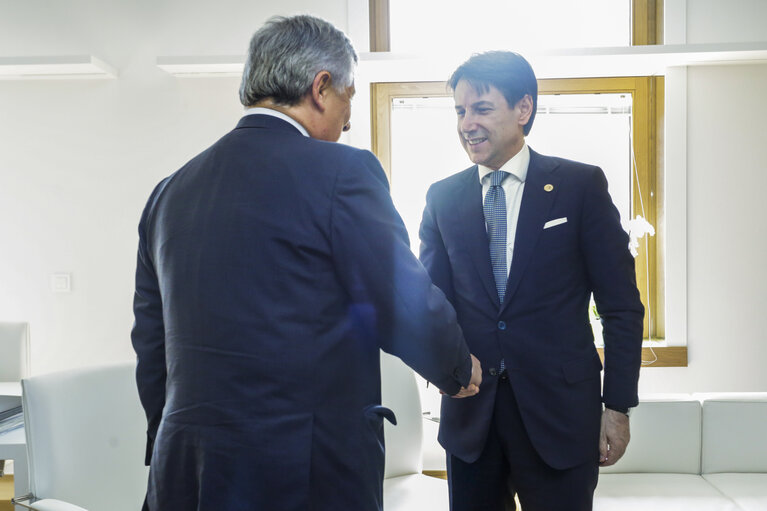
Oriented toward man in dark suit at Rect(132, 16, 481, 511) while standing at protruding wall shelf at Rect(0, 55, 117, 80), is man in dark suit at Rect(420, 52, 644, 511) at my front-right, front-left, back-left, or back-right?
front-left

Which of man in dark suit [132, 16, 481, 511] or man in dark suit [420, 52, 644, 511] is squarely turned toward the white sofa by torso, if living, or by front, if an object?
man in dark suit [132, 16, 481, 511]

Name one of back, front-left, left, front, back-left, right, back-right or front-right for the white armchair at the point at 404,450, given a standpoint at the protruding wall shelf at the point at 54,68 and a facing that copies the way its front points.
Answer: front-left

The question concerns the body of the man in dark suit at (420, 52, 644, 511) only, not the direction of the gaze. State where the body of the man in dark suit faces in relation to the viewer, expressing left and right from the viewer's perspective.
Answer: facing the viewer and to the left of the viewer

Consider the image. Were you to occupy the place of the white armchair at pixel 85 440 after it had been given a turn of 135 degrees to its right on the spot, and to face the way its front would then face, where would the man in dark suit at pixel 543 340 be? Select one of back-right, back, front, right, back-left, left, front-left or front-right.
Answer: back-left

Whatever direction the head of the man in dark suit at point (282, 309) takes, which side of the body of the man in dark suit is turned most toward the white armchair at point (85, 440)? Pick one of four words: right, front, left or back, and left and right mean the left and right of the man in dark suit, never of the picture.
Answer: left

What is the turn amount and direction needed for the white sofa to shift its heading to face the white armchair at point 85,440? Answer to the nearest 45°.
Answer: approximately 45° to its right

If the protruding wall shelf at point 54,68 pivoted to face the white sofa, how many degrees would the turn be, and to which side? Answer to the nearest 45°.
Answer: approximately 45° to its left

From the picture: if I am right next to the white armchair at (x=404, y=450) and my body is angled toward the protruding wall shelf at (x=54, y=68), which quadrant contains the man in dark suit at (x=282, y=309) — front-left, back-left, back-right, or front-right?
back-left

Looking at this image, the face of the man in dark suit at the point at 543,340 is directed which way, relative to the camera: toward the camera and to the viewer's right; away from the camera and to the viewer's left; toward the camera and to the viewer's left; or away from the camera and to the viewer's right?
toward the camera and to the viewer's left

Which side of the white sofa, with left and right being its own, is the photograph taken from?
front

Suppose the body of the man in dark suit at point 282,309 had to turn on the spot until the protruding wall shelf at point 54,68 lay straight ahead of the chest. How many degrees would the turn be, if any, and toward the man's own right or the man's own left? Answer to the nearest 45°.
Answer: approximately 90° to the man's own left

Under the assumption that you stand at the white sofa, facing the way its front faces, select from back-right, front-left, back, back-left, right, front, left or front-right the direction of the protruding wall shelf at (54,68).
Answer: right

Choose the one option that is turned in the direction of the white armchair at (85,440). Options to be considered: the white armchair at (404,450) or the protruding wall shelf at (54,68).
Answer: the protruding wall shelf

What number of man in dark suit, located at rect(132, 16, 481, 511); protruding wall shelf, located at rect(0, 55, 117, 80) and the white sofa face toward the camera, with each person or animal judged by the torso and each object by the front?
2

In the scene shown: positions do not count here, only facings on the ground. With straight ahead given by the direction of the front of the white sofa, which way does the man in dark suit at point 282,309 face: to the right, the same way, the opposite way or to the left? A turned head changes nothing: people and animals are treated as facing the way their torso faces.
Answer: the opposite way

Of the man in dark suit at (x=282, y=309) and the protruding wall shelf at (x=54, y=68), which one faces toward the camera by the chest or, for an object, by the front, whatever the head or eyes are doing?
the protruding wall shelf

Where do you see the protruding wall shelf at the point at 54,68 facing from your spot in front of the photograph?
facing the viewer

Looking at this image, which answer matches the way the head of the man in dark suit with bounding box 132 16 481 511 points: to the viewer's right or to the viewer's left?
to the viewer's right
